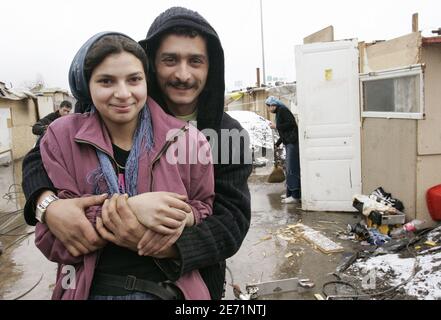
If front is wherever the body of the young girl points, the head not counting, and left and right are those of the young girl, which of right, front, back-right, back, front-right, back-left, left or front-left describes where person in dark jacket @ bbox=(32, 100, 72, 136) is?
back

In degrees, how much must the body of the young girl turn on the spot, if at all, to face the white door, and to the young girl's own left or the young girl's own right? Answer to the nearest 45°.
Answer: approximately 135° to the young girl's own left

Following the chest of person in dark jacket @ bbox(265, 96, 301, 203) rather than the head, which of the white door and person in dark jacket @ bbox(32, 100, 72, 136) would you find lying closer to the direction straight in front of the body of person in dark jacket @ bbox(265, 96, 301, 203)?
the person in dark jacket

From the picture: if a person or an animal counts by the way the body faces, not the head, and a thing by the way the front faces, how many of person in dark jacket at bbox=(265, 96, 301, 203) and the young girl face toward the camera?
1

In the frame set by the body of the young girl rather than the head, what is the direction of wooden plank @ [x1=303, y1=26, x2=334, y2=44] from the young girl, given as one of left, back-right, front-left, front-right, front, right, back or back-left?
back-left

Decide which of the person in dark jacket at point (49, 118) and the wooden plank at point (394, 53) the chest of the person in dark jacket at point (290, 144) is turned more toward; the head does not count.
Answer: the person in dark jacket

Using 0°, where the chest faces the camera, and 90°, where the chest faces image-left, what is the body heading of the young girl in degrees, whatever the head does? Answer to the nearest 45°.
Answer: approximately 0°

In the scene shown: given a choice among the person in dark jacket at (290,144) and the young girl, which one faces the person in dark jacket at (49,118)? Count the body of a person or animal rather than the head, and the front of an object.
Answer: the person in dark jacket at (290,144)

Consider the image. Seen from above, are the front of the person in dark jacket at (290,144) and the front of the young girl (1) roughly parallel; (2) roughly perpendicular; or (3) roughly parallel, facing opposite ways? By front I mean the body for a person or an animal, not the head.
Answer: roughly perpendicular

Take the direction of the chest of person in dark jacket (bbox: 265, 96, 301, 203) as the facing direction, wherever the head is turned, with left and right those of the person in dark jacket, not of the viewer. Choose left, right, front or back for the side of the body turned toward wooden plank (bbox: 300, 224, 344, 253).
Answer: left

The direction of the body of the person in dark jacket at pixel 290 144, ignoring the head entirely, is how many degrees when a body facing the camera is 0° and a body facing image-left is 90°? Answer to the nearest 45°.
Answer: approximately 90°
